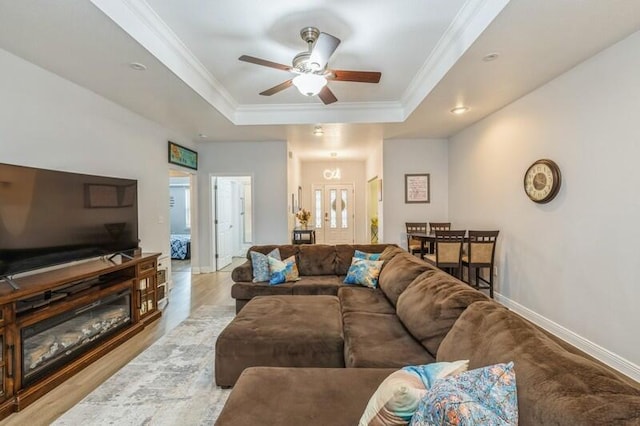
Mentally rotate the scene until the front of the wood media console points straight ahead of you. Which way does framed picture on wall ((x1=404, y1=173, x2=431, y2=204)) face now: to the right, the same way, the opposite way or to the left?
to the right

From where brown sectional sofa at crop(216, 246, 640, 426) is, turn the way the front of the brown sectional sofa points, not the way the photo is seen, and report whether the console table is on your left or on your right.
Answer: on your right

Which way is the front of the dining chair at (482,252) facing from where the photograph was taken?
facing away from the viewer and to the left of the viewer

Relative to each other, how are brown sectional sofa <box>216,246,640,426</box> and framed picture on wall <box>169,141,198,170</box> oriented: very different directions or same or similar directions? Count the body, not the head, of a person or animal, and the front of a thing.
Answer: very different directions

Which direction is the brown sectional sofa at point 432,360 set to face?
to the viewer's left

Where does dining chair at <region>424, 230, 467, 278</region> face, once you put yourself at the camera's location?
facing away from the viewer and to the left of the viewer

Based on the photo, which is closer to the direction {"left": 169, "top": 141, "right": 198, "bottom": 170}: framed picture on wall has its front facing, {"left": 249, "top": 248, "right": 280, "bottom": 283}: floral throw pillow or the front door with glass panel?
the floral throw pillow

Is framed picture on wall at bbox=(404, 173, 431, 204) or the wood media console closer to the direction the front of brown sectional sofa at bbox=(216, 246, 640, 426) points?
the wood media console

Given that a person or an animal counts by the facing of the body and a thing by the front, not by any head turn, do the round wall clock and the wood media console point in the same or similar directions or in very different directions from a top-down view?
very different directions

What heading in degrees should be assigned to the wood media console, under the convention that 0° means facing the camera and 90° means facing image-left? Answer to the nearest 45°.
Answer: approximately 315°

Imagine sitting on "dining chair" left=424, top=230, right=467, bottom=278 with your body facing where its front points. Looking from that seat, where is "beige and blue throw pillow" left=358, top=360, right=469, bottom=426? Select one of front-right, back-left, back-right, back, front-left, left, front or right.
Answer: back-left
